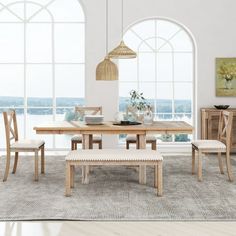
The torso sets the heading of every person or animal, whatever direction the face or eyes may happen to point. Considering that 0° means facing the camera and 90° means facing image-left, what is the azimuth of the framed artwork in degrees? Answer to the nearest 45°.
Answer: approximately 0°

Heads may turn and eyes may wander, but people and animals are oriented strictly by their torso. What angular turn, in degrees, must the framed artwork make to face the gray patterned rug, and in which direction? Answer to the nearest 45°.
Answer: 0° — it already faces it

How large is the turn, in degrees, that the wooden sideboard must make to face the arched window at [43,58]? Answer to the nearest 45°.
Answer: approximately 135° to its right

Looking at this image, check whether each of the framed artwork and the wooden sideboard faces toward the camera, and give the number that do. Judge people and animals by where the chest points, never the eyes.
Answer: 2

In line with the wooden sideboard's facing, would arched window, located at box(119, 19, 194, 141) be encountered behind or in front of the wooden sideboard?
behind

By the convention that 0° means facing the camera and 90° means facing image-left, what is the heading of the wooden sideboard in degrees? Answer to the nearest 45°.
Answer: approximately 0°

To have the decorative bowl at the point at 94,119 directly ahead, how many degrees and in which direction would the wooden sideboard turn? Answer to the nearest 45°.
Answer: approximately 45° to its right
